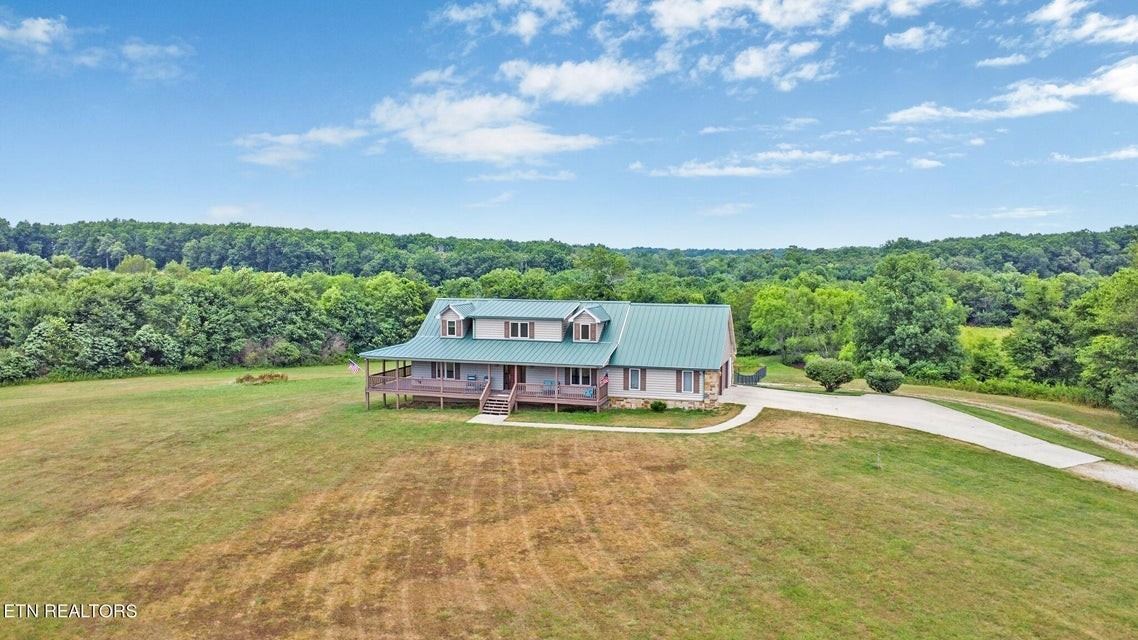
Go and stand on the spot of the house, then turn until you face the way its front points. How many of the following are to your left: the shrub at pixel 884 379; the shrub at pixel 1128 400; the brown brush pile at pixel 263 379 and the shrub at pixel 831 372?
3

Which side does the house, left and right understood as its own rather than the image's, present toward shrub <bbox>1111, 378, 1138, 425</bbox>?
left

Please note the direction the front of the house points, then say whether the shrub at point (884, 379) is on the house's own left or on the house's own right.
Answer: on the house's own left

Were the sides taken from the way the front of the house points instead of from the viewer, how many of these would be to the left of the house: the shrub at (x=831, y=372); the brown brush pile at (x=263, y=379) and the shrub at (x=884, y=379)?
2

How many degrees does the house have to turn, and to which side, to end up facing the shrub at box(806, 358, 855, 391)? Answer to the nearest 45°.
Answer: approximately 90° to its left

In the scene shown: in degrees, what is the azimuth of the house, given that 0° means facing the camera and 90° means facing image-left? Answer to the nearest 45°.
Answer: approximately 0°
